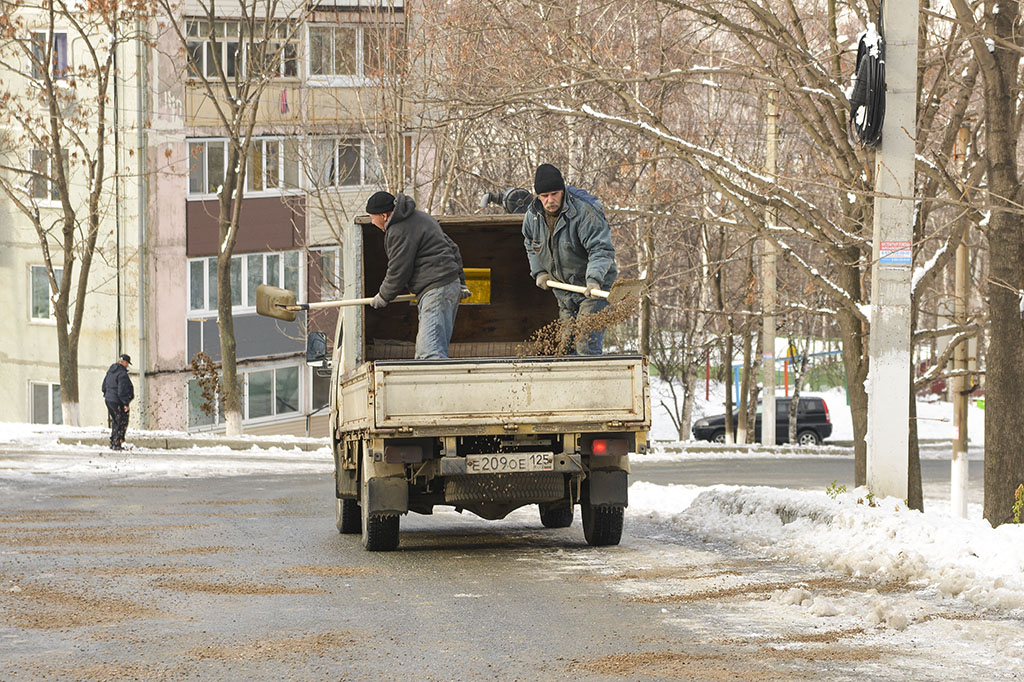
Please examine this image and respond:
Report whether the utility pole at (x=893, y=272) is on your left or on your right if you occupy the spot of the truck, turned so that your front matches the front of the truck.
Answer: on your right

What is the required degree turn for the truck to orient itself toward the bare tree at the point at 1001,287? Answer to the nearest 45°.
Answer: approximately 45° to its right

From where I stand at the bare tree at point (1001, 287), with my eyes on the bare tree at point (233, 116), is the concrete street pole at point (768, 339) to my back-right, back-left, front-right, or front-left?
front-right

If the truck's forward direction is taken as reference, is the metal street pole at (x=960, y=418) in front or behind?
in front

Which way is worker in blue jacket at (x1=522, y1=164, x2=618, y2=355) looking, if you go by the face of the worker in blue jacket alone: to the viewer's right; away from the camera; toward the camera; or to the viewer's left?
toward the camera

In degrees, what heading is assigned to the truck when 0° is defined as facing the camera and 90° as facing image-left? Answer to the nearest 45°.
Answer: approximately 180°

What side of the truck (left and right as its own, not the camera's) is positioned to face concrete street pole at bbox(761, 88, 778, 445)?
front

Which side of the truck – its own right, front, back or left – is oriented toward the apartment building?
front
